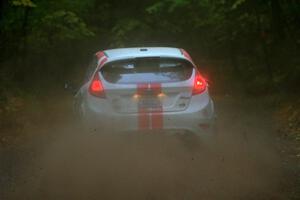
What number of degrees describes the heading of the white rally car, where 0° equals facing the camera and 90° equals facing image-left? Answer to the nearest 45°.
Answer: approximately 180°

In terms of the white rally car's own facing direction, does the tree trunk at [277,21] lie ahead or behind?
ahead
